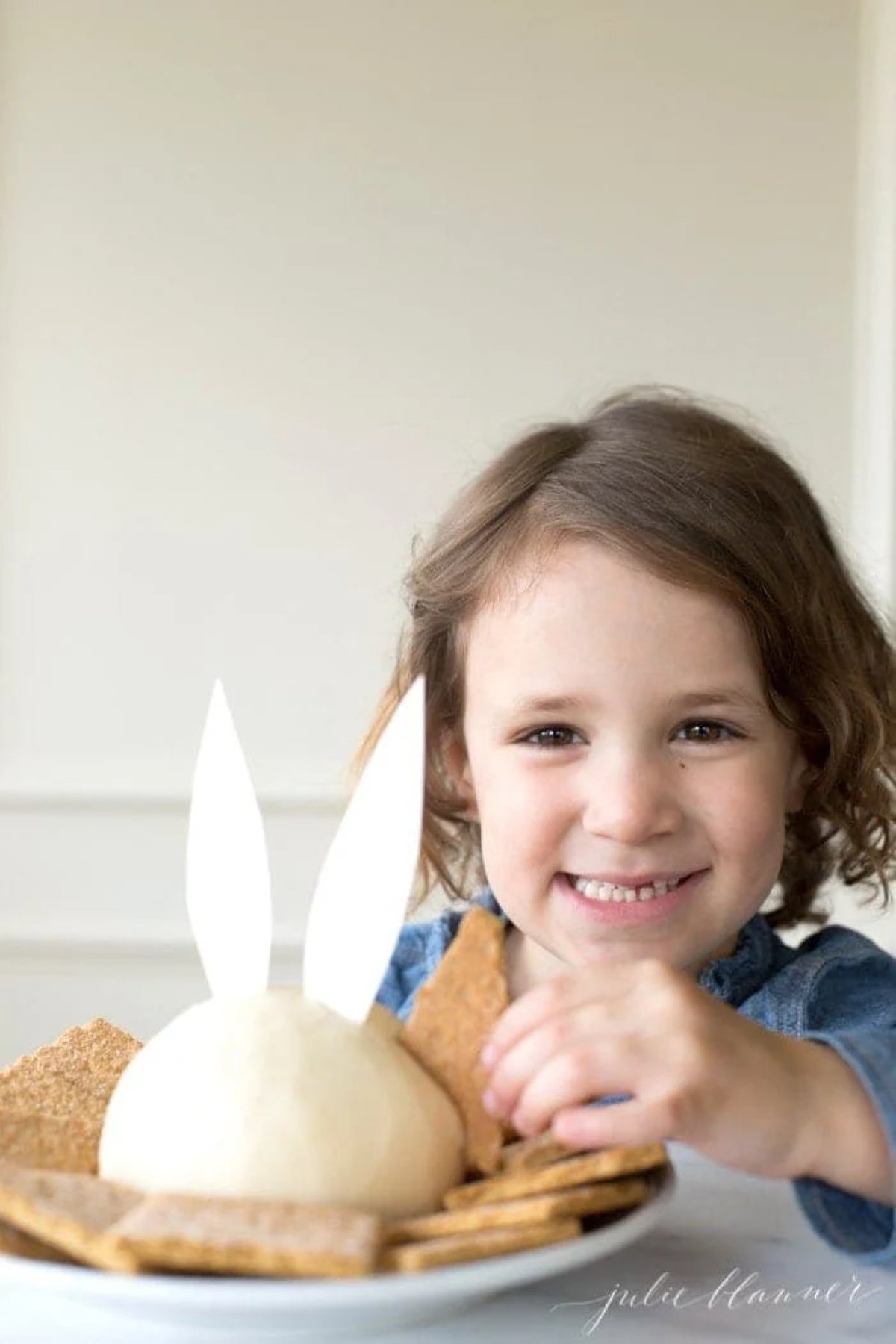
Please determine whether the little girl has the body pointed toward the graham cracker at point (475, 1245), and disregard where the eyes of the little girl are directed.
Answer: yes

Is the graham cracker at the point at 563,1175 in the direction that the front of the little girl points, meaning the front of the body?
yes

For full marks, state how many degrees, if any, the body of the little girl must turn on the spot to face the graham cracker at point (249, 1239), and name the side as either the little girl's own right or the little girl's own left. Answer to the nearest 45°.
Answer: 0° — they already face it

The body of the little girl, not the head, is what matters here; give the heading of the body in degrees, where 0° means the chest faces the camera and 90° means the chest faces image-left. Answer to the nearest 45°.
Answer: approximately 0°

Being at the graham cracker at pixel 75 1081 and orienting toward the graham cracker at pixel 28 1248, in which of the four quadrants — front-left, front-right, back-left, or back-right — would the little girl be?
back-left

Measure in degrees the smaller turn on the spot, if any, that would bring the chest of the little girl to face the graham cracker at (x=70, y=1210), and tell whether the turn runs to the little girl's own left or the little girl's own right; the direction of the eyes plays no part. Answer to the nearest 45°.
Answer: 0° — they already face it
